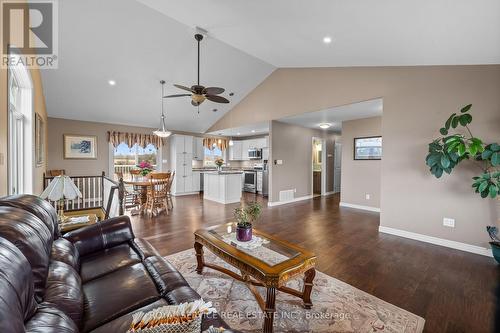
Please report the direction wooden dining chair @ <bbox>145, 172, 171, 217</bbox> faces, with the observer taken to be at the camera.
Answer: facing away from the viewer and to the left of the viewer

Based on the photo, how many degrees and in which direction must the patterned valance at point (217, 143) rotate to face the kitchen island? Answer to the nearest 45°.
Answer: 0° — it already faces it

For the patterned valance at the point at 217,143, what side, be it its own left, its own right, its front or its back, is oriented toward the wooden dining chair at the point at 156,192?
front

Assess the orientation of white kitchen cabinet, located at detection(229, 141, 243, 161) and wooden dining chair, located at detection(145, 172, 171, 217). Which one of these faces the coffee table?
the white kitchen cabinet

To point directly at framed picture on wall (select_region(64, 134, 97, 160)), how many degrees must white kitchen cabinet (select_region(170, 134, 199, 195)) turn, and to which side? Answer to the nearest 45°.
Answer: approximately 135° to its right

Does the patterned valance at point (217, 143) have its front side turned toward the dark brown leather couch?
yes

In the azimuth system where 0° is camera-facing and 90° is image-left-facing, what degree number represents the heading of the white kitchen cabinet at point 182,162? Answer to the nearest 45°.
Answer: approximately 315°

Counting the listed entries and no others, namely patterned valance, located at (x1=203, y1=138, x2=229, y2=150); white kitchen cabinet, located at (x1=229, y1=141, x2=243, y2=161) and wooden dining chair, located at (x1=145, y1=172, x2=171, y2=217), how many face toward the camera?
2

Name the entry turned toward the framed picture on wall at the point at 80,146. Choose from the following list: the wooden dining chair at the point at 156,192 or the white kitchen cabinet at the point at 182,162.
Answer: the wooden dining chair

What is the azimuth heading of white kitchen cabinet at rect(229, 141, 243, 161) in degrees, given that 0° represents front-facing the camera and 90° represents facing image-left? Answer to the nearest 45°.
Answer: approximately 0°

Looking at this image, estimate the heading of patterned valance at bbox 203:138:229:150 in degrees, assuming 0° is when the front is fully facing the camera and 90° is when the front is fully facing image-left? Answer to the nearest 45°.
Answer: approximately 0°
